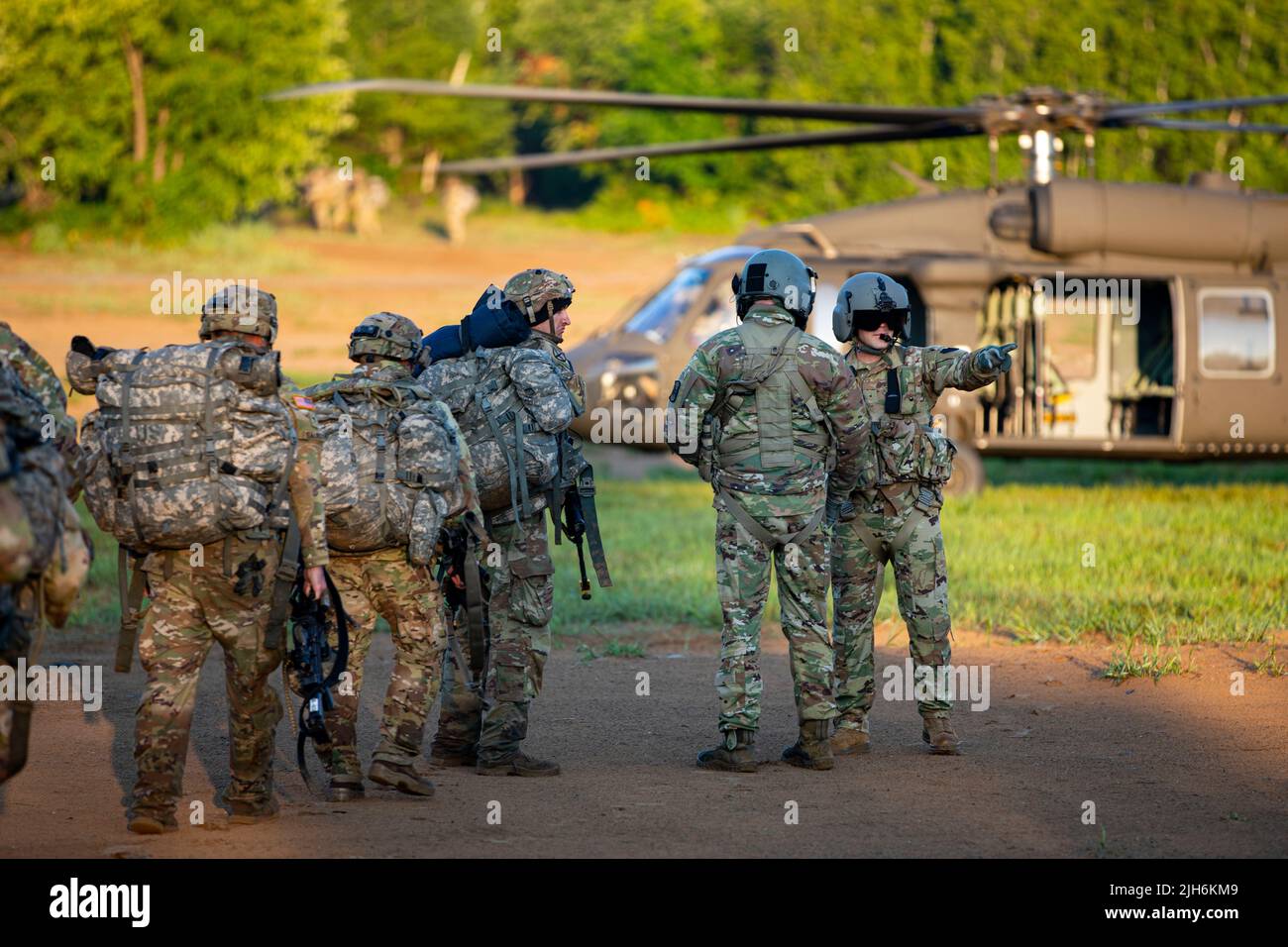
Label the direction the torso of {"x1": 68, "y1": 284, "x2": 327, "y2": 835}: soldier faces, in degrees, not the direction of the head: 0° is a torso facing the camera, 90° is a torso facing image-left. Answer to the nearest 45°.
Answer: approximately 225°

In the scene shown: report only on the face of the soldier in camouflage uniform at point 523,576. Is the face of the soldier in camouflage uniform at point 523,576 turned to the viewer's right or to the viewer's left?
to the viewer's right

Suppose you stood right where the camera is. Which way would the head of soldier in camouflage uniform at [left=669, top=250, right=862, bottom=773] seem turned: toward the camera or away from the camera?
away from the camera

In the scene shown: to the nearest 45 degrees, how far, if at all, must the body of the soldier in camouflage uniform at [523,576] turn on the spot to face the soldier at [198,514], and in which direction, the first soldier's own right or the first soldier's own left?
approximately 135° to the first soldier's own right

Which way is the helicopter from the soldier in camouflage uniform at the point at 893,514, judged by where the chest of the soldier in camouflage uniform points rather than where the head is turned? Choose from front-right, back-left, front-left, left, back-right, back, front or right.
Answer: back

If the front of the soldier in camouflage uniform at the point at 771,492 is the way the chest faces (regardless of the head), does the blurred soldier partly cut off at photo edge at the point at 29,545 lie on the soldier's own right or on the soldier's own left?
on the soldier's own left

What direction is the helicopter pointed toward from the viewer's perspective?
to the viewer's left

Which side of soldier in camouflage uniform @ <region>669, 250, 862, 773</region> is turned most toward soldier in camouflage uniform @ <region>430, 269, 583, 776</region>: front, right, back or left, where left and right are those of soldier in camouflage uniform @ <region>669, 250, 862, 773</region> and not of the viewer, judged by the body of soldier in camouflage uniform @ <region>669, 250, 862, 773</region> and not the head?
left

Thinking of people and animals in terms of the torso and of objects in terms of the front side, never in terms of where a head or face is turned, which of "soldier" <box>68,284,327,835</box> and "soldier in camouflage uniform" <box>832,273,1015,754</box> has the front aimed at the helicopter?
the soldier

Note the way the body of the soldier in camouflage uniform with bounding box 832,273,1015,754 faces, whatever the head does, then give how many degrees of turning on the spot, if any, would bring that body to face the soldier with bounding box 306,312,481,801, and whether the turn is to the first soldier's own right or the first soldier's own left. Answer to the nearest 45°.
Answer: approximately 45° to the first soldier's own right
